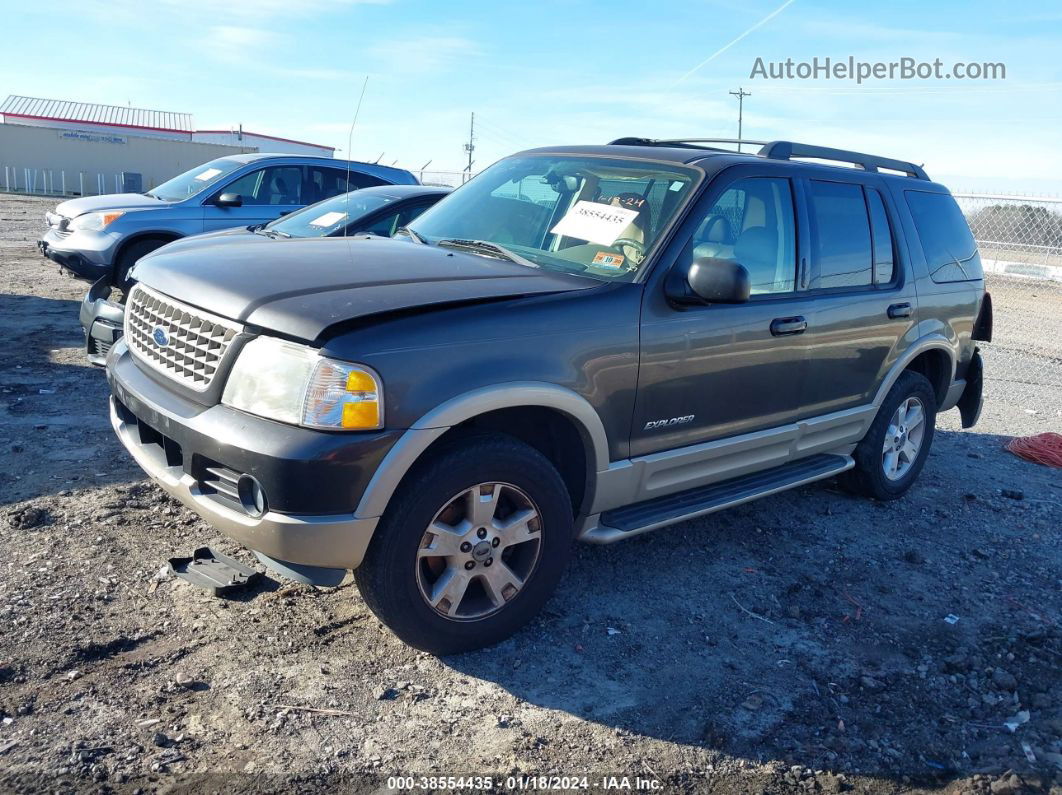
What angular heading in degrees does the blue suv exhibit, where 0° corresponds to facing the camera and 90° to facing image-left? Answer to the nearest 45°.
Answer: approximately 45°

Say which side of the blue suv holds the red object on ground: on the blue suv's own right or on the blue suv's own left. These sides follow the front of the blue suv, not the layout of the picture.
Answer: on the blue suv's own left

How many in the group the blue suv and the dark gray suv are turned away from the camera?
0

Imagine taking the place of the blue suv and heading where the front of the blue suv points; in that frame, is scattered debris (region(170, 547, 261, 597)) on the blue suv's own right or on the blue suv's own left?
on the blue suv's own left

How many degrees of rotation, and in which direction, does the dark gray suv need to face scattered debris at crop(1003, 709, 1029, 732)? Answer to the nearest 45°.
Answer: approximately 135° to its left

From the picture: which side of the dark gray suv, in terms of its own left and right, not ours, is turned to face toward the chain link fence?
back

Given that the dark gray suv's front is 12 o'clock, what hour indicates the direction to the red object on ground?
The red object on ground is roughly at 6 o'clock from the dark gray suv.
